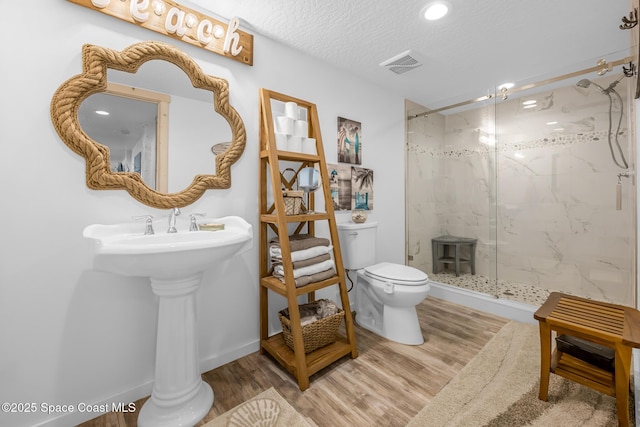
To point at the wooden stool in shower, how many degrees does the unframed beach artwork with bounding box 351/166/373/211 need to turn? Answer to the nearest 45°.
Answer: approximately 90° to its left

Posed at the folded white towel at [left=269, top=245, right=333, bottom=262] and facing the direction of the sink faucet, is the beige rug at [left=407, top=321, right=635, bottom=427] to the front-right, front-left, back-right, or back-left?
back-left

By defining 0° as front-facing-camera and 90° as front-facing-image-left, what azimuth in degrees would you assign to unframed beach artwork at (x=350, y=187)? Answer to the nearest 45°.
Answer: approximately 315°

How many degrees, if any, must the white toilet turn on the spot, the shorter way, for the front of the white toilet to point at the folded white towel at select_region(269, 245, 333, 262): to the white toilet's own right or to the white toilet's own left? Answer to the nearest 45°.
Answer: approximately 90° to the white toilet's own right

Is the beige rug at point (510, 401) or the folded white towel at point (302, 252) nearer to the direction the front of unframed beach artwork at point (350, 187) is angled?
the beige rug

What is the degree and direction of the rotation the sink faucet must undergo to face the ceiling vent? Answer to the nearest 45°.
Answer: approximately 45° to its left
